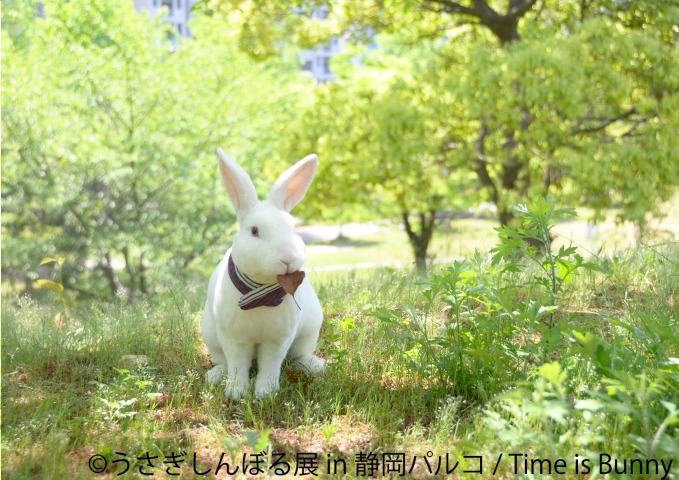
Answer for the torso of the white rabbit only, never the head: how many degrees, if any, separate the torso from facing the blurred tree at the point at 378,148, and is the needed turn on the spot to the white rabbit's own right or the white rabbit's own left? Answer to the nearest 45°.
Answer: approximately 180°

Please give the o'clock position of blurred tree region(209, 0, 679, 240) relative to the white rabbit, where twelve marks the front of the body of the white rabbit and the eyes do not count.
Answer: The blurred tree is roughly at 7 o'clock from the white rabbit.

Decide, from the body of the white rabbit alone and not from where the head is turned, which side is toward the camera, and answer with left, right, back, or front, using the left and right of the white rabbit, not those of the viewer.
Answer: front
